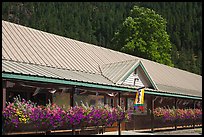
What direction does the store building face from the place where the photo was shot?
facing the viewer and to the right of the viewer

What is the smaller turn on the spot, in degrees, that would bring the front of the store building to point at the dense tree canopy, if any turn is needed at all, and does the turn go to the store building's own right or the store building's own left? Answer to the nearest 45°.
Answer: approximately 135° to the store building's own left
